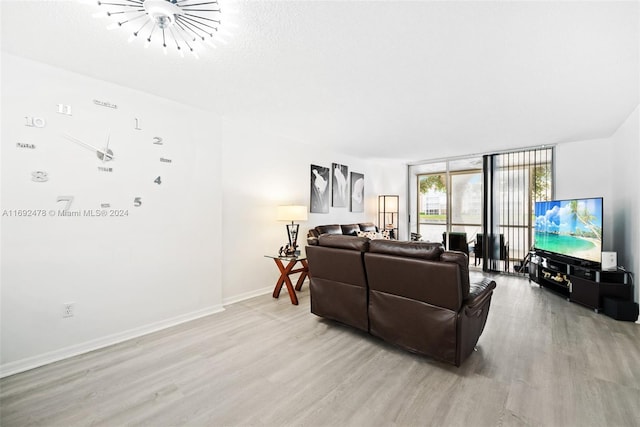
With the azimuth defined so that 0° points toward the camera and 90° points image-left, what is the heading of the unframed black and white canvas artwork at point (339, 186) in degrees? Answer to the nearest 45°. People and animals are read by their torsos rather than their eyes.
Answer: approximately 315°

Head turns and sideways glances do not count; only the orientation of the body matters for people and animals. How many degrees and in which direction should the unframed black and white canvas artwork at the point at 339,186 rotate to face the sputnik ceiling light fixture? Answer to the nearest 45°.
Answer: approximately 45° to its right

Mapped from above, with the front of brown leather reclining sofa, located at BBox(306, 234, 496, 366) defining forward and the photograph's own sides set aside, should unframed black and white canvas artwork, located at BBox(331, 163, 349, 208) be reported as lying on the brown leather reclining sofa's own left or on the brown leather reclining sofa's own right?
on the brown leather reclining sofa's own left

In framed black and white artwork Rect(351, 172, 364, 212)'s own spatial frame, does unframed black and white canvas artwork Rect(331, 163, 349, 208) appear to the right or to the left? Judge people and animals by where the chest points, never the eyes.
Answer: on its right

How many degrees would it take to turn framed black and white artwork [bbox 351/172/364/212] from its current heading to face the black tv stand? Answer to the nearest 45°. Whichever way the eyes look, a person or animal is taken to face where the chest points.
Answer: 0° — it already faces it

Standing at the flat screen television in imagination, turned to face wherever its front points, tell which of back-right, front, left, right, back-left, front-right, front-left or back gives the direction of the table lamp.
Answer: front

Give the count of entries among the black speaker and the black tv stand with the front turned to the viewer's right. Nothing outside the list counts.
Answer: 0

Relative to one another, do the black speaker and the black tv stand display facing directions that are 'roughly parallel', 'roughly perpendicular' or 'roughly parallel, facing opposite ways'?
roughly parallel

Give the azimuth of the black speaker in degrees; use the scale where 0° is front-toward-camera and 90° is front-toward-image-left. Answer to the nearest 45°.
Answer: approximately 45°

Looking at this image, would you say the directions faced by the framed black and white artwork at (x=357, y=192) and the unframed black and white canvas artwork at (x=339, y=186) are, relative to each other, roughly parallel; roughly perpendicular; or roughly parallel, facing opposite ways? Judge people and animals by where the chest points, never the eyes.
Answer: roughly parallel

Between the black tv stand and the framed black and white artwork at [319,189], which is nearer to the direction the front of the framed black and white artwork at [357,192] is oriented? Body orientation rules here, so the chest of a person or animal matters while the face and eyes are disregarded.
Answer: the black tv stand

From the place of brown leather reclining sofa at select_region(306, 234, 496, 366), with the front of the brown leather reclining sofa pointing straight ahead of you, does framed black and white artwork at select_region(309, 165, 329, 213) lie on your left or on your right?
on your left

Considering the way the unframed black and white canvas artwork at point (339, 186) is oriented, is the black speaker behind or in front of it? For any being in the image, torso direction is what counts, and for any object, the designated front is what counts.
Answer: in front

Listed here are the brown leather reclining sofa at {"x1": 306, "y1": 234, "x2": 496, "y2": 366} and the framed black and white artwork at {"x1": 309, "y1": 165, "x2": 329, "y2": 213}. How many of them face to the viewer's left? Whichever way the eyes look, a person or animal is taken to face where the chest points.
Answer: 0

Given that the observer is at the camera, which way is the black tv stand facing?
facing the viewer and to the left of the viewer

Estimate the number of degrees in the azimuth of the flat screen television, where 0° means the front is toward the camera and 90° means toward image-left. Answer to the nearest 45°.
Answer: approximately 45°

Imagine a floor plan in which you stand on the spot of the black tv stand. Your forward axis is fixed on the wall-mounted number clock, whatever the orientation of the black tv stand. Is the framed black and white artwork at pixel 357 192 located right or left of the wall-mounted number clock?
right

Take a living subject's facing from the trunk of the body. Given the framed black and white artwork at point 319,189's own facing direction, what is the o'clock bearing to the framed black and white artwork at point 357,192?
the framed black and white artwork at point 357,192 is roughly at 9 o'clock from the framed black and white artwork at point 319,189.
